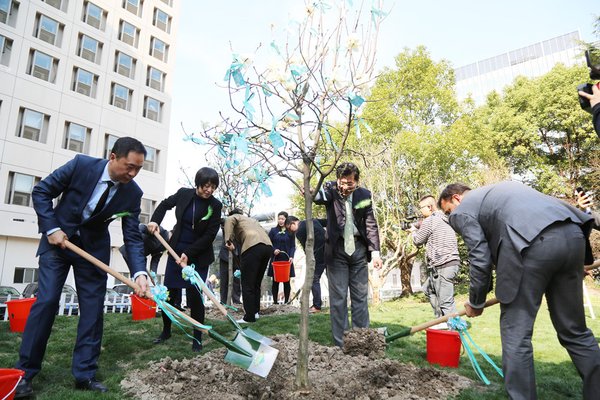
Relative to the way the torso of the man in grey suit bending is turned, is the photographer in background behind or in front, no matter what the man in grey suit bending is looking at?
in front

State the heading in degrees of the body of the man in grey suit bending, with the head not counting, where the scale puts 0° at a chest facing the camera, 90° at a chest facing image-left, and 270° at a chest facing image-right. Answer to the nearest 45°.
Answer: approximately 135°

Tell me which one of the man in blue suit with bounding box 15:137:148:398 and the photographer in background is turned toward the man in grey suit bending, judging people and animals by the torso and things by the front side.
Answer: the man in blue suit

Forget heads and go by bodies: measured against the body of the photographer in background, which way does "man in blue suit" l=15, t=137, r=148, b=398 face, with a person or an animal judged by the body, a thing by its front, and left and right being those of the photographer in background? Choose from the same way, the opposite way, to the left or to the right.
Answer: the opposite way

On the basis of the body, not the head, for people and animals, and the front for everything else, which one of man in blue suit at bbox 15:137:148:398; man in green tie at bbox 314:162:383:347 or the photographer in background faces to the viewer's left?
the photographer in background

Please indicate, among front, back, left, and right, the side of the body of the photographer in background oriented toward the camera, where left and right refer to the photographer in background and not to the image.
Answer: left

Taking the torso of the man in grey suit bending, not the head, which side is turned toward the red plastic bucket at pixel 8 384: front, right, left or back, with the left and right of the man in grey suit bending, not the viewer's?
left

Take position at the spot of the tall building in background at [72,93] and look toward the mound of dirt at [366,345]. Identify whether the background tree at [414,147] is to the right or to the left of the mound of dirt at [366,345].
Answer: left

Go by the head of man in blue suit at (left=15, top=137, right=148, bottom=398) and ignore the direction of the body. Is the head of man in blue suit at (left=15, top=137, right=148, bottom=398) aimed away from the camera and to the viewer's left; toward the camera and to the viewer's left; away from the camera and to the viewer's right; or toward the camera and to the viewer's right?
toward the camera and to the viewer's right

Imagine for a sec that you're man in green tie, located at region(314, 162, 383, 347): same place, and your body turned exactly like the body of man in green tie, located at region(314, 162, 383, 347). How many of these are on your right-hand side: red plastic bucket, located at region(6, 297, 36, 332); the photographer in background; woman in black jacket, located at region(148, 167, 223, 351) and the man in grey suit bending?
2

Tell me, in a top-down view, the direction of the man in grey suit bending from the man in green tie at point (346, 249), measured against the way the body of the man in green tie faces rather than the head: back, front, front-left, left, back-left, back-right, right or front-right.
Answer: front-left

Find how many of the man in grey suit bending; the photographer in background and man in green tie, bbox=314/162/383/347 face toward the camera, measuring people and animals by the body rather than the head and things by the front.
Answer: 1

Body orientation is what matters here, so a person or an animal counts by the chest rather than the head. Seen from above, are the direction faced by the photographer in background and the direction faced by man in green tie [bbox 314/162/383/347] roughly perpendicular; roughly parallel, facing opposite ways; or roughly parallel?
roughly perpendicular

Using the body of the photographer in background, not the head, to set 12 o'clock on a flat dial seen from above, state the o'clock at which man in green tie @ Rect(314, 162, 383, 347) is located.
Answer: The man in green tie is roughly at 10 o'clock from the photographer in background.

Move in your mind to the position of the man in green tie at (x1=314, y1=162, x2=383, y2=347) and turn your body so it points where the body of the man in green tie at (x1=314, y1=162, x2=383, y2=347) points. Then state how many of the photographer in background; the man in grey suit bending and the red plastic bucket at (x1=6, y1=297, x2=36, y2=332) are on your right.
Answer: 1

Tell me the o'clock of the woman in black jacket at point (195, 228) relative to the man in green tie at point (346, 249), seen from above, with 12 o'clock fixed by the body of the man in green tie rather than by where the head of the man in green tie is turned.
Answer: The woman in black jacket is roughly at 3 o'clock from the man in green tie.

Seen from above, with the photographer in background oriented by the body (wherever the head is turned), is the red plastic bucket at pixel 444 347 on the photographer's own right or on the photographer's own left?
on the photographer's own left

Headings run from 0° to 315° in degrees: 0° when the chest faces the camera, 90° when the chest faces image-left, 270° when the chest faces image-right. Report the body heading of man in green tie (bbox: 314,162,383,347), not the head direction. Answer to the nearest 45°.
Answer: approximately 0°
